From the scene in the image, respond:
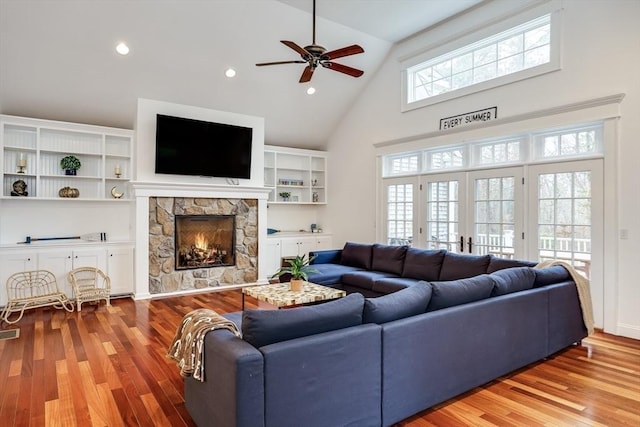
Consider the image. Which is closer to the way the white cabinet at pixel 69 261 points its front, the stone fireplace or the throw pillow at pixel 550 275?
the throw pillow

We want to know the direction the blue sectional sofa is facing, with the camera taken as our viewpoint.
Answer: facing away from the viewer and to the left of the viewer

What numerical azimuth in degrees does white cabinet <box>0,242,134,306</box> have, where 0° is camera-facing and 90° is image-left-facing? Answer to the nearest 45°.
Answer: approximately 0°

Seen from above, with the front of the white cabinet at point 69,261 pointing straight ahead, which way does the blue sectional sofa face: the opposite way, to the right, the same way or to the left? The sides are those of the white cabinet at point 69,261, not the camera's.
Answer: the opposite way

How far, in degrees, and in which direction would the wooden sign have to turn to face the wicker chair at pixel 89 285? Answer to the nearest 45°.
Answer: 0° — it already faces it

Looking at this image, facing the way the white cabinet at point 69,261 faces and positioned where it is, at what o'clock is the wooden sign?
The wooden sign is roughly at 10 o'clock from the white cabinet.

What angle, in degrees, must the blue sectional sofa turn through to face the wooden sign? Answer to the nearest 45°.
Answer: approximately 45° to its right

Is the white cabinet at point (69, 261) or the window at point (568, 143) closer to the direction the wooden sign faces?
the white cabinet

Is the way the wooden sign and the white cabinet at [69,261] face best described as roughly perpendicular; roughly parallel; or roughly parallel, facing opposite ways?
roughly perpendicular
